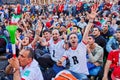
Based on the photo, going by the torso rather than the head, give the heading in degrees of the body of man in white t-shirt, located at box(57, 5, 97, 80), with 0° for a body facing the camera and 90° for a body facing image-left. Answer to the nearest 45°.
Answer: approximately 0°
